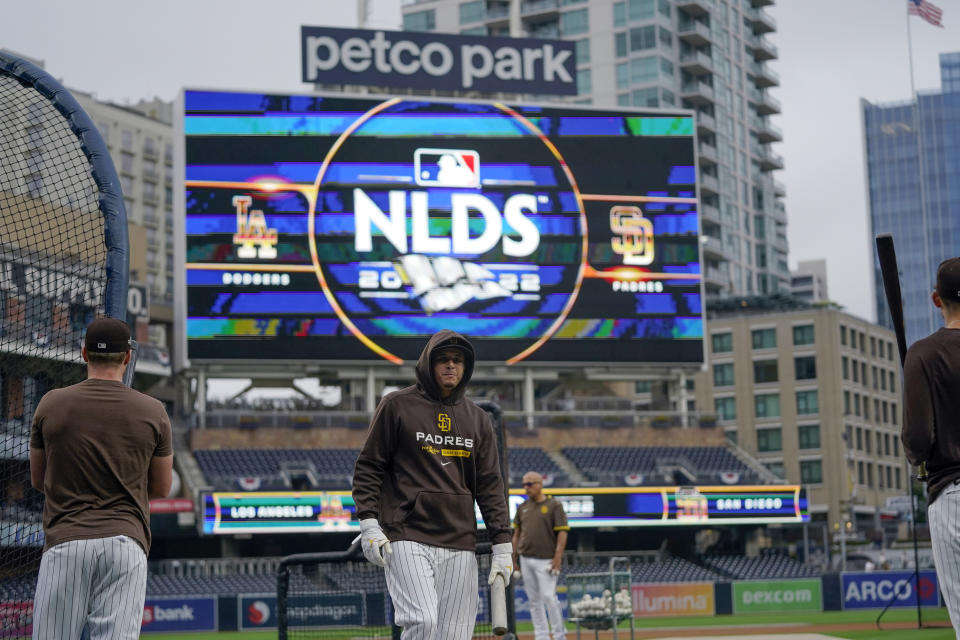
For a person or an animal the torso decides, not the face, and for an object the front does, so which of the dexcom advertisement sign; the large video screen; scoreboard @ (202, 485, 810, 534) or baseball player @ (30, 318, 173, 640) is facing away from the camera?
the baseball player

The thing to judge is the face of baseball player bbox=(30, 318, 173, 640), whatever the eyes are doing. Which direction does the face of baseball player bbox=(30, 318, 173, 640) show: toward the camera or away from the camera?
away from the camera

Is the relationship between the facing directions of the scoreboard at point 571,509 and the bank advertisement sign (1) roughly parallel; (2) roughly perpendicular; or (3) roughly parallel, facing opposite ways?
roughly parallel

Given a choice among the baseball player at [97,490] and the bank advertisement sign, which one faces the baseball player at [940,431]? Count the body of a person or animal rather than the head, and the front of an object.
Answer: the bank advertisement sign

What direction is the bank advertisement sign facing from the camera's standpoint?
toward the camera

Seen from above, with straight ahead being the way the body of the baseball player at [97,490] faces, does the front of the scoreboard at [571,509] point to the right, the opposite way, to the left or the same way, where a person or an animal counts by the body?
the opposite way

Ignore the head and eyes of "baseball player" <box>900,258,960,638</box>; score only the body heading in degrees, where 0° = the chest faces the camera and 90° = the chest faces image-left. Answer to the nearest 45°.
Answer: approximately 135°

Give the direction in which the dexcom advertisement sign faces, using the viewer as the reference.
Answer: facing the viewer

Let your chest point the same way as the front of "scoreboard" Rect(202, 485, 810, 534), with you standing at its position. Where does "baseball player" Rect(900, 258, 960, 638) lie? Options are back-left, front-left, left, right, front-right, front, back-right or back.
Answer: front

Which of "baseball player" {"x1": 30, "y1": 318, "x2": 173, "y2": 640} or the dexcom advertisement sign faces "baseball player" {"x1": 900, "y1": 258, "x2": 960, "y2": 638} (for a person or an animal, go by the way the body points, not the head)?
the dexcom advertisement sign

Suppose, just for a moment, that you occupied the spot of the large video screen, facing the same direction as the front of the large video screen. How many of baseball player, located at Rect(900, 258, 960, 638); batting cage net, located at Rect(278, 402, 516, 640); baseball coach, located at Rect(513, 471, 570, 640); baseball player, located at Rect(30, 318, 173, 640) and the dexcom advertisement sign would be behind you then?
0

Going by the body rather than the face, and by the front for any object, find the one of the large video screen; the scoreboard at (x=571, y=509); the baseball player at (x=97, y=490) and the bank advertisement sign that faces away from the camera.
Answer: the baseball player

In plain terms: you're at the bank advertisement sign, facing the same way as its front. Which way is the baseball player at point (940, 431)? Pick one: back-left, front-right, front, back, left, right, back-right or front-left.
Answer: front

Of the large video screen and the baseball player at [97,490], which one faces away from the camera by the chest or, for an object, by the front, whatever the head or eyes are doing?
the baseball player

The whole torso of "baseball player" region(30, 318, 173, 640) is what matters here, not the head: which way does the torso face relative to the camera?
away from the camera

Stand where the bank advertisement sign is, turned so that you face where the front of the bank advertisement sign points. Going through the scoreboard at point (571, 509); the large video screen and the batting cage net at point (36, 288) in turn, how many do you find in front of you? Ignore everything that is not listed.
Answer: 1

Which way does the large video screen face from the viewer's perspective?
toward the camera

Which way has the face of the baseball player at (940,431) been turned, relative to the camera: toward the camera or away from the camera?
away from the camera

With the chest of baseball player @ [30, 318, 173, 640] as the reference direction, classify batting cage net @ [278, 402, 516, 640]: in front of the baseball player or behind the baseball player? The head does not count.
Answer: in front

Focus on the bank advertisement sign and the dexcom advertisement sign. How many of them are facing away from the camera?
0

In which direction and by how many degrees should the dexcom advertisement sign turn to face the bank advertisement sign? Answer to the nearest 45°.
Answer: approximately 90° to its right

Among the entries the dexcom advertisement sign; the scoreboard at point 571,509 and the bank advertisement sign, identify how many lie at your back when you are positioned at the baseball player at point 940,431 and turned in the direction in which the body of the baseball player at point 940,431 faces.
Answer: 0

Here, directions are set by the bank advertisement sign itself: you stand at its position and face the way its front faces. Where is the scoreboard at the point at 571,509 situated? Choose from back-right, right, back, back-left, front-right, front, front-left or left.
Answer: back-left
